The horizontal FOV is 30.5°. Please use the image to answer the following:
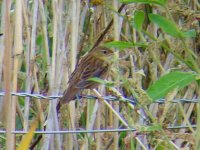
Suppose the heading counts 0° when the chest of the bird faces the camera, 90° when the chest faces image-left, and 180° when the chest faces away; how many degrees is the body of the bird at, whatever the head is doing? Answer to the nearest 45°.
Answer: approximately 270°
